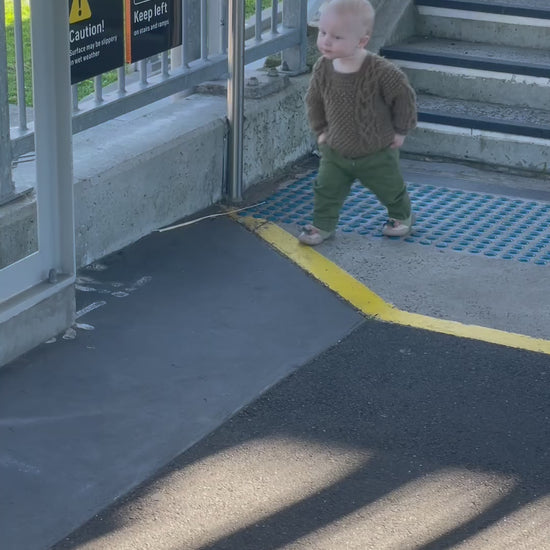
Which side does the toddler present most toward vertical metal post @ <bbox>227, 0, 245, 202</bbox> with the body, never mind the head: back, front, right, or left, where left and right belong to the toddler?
right

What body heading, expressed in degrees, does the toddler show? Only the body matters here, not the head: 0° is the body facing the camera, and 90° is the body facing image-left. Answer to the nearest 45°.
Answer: approximately 45°

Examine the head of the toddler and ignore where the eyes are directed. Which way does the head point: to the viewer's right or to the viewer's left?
to the viewer's left
